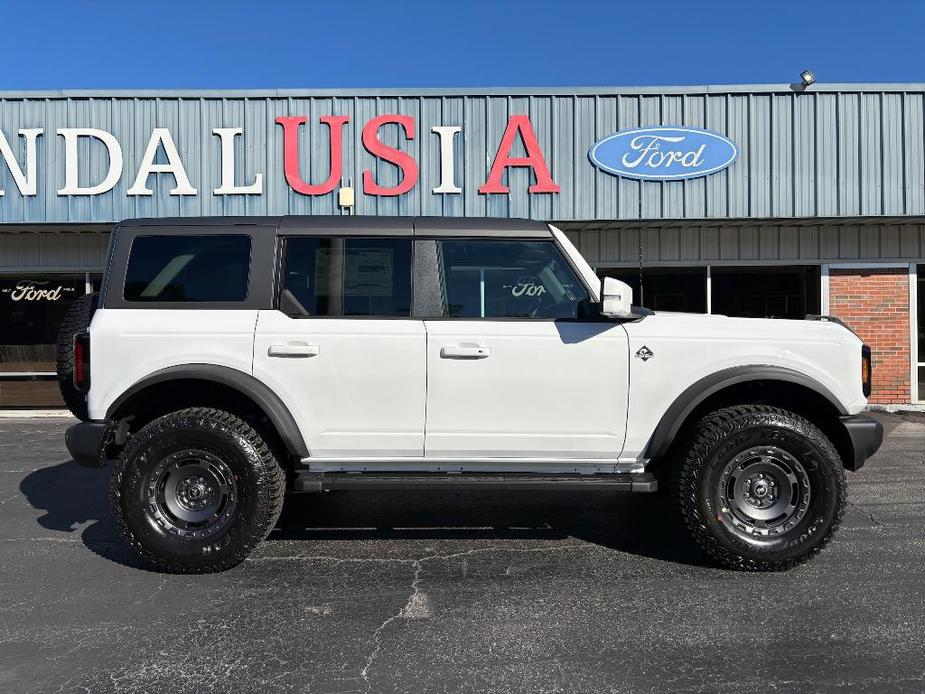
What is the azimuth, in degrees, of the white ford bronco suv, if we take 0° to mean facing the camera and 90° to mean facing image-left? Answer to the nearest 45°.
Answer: approximately 270°

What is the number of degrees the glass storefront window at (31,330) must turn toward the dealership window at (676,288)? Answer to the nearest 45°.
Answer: approximately 45° to its left

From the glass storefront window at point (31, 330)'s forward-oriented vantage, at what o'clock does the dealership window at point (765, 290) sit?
The dealership window is roughly at 10 o'clock from the glass storefront window.

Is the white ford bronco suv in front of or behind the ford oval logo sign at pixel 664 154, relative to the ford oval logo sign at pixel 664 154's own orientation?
in front

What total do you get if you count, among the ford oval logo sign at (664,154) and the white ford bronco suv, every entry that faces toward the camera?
1

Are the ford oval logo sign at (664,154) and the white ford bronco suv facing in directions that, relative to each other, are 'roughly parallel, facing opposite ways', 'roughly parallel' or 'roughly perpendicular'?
roughly perpendicular

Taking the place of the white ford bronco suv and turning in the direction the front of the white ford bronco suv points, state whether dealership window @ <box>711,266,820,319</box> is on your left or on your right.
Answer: on your left

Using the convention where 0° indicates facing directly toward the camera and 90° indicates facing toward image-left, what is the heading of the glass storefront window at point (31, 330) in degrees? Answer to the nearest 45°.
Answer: approximately 0°

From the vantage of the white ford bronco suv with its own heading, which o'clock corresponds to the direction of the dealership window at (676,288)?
The dealership window is roughly at 10 o'clock from the white ford bronco suv.

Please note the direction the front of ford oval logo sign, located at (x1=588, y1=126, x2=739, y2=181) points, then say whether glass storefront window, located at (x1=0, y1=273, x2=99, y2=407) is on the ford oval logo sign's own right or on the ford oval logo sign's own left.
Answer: on the ford oval logo sign's own right

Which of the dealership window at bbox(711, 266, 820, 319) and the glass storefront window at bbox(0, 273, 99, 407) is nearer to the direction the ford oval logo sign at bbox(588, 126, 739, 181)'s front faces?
the glass storefront window

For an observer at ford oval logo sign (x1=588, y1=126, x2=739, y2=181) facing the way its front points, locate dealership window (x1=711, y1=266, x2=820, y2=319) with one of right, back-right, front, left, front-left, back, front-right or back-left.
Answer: back-left

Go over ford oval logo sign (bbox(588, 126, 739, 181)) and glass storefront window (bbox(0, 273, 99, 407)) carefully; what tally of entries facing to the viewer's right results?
0

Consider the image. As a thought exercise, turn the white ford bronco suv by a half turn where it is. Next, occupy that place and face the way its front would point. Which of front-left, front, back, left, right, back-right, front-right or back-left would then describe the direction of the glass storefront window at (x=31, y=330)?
front-right
